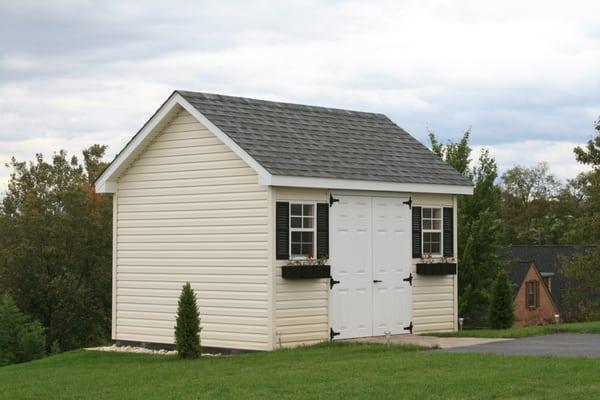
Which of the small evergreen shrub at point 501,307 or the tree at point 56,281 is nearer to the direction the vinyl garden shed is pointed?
the small evergreen shrub

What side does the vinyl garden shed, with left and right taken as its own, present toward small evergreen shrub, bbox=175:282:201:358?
right

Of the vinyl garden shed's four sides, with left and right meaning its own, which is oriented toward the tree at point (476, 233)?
left

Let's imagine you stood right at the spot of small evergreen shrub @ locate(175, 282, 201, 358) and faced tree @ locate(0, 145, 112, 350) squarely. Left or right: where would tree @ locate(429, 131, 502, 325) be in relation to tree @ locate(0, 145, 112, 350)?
right

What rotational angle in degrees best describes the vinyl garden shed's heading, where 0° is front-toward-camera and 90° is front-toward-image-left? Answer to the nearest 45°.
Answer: approximately 315°

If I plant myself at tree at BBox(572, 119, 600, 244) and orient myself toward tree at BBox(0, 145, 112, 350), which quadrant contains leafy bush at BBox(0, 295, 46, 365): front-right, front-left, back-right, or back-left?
front-left

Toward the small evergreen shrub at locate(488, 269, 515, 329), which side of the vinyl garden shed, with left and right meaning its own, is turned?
left

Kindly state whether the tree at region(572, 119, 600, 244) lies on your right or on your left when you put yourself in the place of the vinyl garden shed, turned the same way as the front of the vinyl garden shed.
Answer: on your left

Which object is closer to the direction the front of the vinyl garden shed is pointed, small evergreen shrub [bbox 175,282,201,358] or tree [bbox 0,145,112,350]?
the small evergreen shrub

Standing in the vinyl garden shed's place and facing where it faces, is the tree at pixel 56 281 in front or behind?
behind
